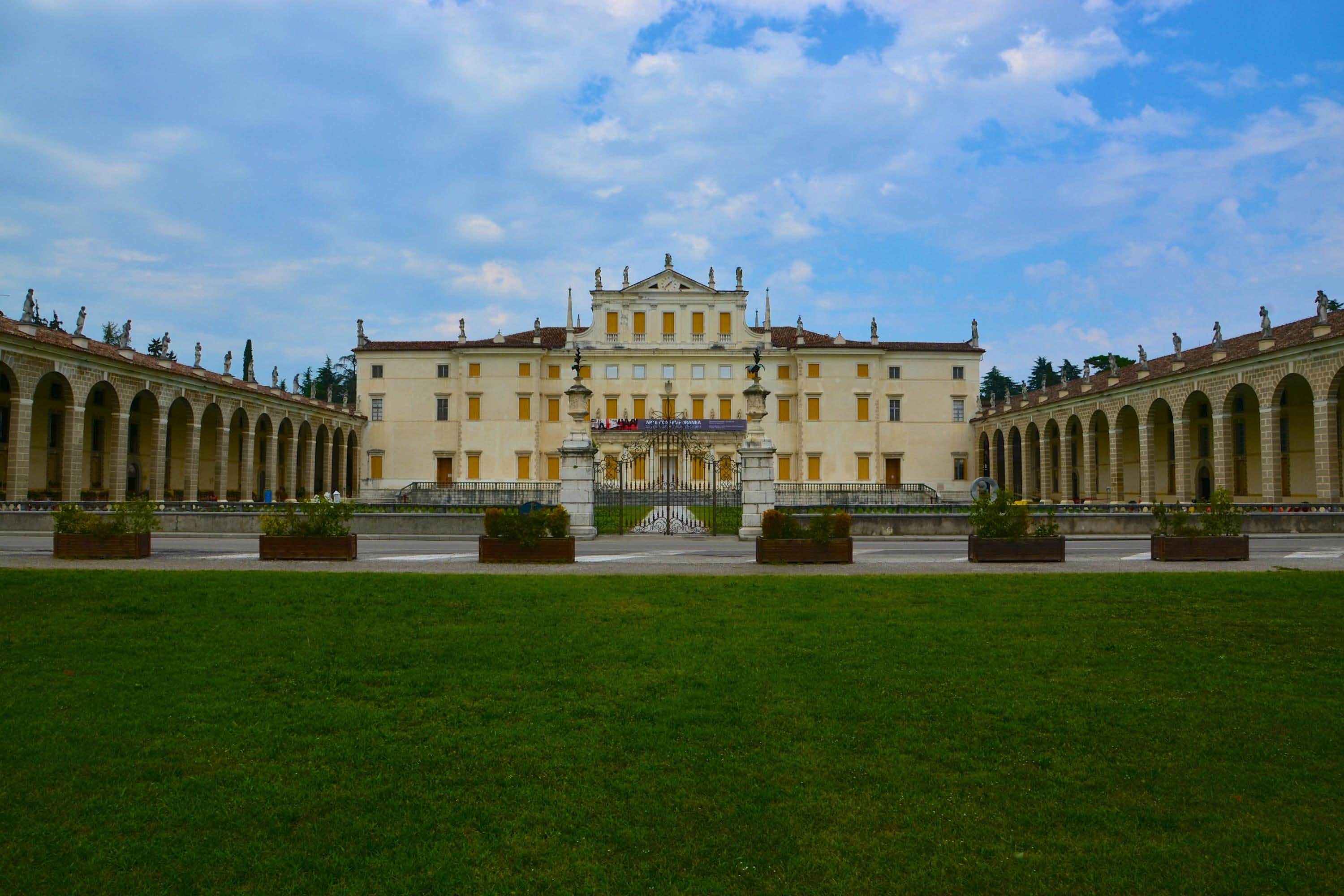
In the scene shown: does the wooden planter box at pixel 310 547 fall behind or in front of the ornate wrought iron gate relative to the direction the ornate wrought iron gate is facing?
in front

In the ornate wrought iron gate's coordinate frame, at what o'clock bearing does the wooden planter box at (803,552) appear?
The wooden planter box is roughly at 12 o'clock from the ornate wrought iron gate.

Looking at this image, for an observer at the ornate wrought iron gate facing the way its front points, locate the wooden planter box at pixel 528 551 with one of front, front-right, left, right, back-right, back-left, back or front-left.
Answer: front

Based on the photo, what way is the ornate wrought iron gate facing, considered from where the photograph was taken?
facing the viewer

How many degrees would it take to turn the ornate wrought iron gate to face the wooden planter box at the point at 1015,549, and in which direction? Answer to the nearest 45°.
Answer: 0° — it already faces it
